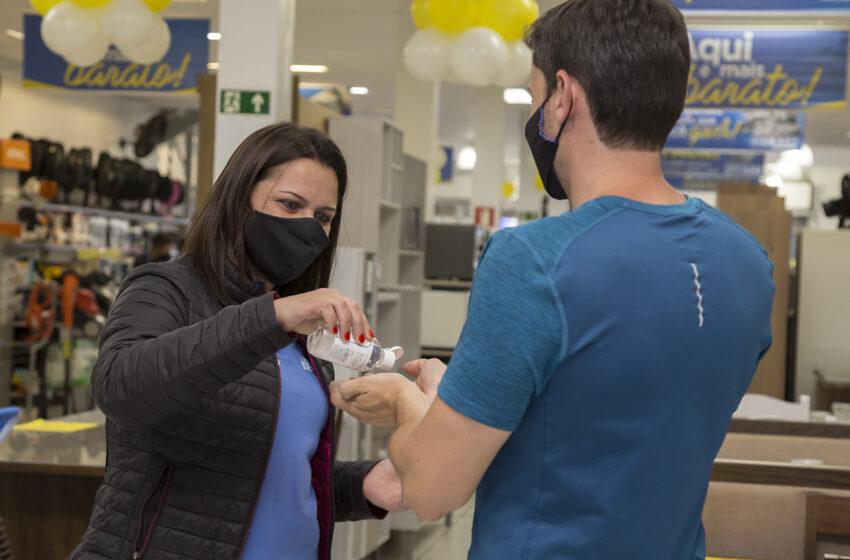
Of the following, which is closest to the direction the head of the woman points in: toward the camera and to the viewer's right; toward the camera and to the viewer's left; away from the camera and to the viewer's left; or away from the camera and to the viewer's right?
toward the camera and to the viewer's right

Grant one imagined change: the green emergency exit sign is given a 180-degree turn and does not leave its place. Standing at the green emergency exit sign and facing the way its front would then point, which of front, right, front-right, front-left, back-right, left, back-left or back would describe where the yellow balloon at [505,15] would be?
front-right

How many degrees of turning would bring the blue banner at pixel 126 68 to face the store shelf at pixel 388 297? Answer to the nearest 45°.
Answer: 0° — it already faces it

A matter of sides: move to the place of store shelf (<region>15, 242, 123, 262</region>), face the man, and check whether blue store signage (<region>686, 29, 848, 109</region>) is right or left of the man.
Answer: left

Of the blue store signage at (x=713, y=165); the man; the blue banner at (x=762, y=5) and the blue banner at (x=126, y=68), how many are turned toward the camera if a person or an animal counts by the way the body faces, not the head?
3

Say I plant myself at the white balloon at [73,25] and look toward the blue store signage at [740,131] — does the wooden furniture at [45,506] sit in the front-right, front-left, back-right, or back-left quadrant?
back-right

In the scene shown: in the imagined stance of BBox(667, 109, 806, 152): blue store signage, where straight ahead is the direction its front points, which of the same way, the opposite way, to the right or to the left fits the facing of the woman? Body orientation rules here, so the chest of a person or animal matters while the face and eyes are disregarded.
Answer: to the left

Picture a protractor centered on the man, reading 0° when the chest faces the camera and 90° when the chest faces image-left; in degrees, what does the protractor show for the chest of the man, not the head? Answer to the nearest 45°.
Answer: approximately 135°

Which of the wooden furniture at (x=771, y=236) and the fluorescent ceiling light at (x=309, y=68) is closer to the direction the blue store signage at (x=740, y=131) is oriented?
the wooden furniture

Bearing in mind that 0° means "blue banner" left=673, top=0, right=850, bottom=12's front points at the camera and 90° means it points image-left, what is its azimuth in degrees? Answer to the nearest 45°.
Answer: approximately 0°

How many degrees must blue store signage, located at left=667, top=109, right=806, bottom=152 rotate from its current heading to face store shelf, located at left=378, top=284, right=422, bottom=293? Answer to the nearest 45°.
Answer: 0° — it already faces it
